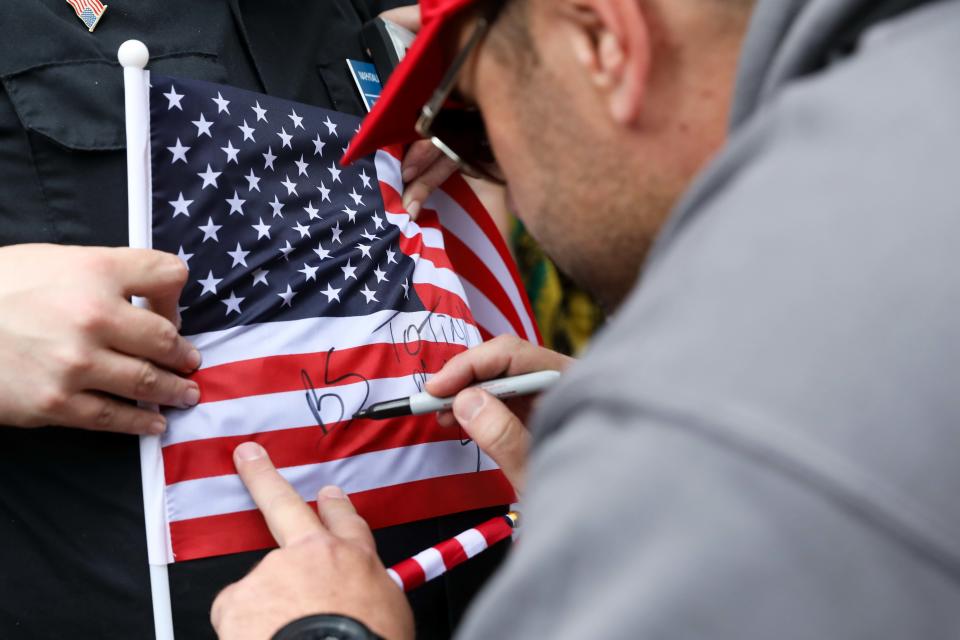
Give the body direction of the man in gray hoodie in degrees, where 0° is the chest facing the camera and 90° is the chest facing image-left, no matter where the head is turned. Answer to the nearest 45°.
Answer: approximately 135°
